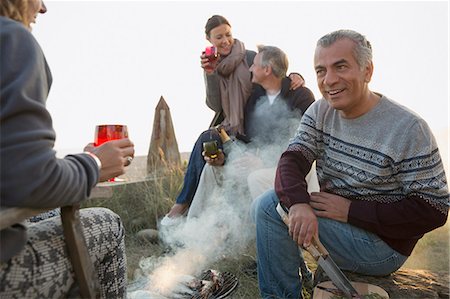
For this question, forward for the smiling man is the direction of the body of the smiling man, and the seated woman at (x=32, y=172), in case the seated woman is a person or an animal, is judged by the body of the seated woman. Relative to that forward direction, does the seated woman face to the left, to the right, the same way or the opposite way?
the opposite way

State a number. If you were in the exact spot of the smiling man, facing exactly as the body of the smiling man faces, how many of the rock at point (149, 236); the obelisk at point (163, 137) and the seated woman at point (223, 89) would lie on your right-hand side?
3

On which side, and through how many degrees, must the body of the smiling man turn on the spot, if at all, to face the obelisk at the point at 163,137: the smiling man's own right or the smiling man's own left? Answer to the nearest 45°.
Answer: approximately 90° to the smiling man's own right

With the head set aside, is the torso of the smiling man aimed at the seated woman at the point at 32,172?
yes

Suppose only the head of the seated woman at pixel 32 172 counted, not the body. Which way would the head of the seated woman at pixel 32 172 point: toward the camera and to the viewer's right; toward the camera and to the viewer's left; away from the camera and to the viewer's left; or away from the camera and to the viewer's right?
away from the camera and to the viewer's right

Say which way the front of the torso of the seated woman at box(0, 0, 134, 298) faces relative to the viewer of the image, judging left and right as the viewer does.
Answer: facing to the right of the viewer

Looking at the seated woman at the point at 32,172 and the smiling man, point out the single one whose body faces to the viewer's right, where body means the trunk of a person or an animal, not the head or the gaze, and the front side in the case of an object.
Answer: the seated woman

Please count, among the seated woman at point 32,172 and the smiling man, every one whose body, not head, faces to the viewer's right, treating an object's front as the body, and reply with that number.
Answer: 1

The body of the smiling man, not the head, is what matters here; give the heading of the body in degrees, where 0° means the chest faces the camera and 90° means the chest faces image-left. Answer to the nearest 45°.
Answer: approximately 45°

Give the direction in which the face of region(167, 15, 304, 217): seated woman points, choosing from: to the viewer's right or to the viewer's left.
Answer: to the viewer's right
